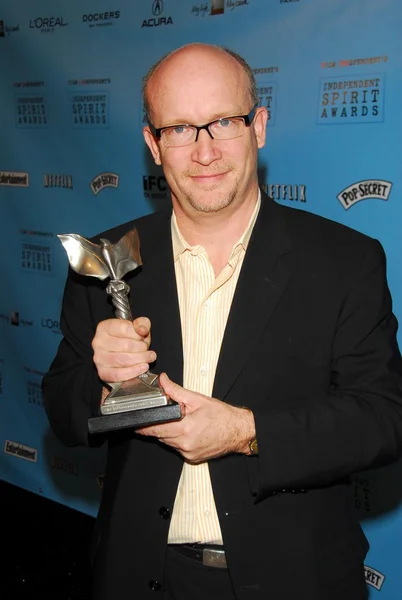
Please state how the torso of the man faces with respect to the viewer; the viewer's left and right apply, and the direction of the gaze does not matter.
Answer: facing the viewer

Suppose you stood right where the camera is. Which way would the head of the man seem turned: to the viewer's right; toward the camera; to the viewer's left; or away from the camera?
toward the camera
